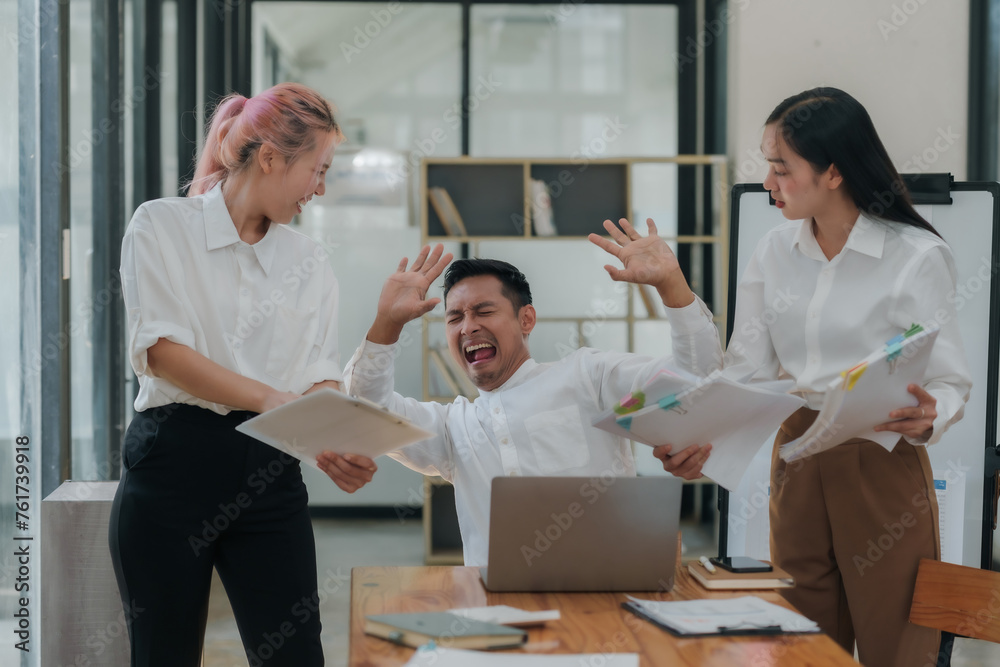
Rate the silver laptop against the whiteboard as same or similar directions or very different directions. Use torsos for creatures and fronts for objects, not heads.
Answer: very different directions

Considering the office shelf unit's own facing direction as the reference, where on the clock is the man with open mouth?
The man with open mouth is roughly at 12 o'clock from the office shelf unit.

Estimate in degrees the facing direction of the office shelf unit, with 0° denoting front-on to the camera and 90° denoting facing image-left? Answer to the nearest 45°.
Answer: approximately 0°

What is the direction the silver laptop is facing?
away from the camera

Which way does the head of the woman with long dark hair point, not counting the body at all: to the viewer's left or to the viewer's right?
to the viewer's left

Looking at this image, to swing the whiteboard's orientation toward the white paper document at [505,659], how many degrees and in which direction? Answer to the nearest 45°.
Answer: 0° — it already faces it

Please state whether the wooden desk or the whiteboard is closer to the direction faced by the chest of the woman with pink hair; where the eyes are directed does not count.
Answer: the wooden desk
